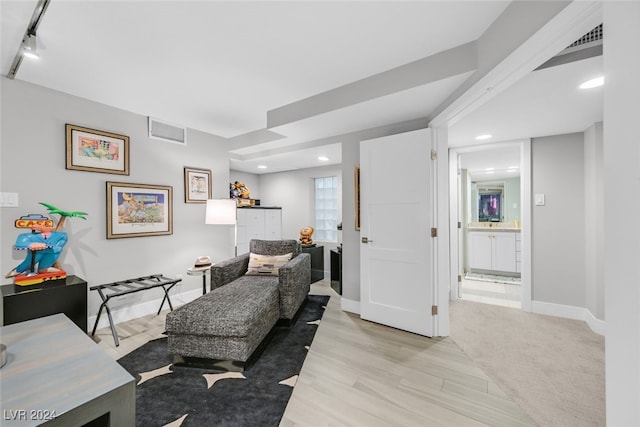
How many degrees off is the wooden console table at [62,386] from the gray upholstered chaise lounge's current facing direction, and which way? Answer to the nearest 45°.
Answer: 0° — it already faces it

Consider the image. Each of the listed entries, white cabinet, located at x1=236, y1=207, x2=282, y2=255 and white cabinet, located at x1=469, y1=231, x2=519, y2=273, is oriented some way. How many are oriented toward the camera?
2

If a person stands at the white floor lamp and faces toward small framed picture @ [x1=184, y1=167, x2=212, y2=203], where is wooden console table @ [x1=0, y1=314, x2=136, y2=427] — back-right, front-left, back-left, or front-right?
back-left

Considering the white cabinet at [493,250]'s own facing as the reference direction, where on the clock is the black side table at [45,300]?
The black side table is roughly at 1 o'clock from the white cabinet.

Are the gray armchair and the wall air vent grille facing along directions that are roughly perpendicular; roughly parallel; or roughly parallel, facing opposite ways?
roughly perpendicular

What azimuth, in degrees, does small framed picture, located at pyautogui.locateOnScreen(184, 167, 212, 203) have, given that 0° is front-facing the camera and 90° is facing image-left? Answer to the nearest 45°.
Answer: approximately 315°

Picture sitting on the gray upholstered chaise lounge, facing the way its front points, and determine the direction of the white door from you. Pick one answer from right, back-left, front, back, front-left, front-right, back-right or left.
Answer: back-left

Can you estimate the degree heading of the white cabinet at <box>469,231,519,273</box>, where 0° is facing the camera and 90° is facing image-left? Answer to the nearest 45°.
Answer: approximately 0°
